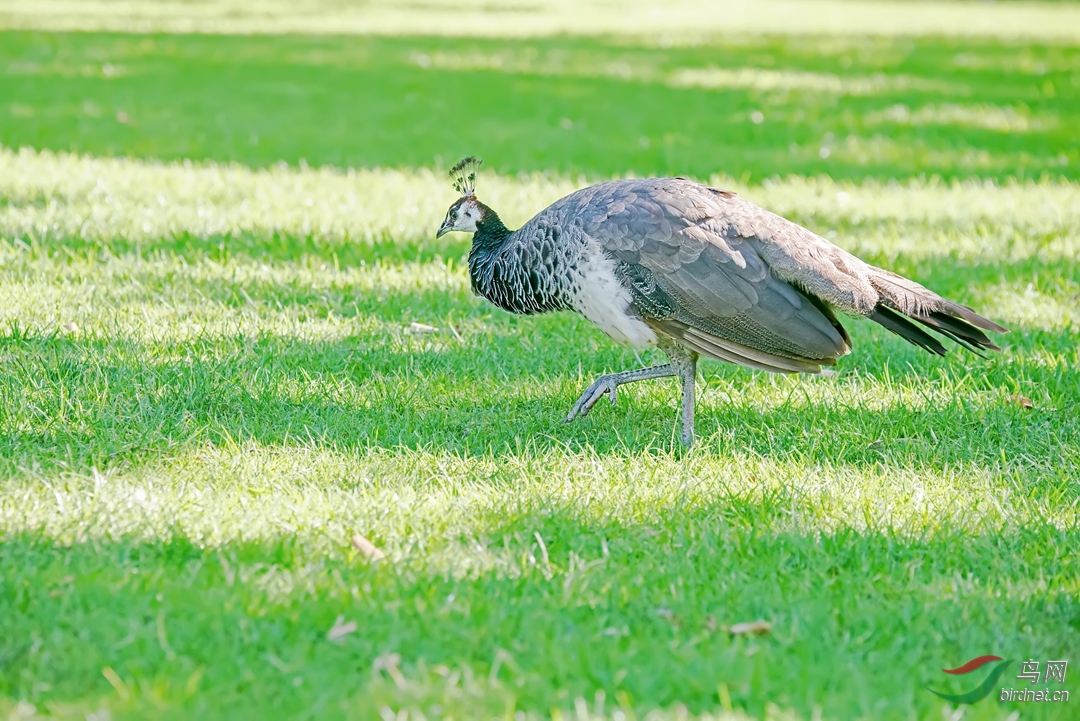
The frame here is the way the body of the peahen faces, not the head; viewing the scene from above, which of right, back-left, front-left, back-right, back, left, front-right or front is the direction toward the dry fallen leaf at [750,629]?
left

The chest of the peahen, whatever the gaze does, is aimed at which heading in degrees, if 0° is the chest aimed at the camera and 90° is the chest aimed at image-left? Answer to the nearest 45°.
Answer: approximately 90°
